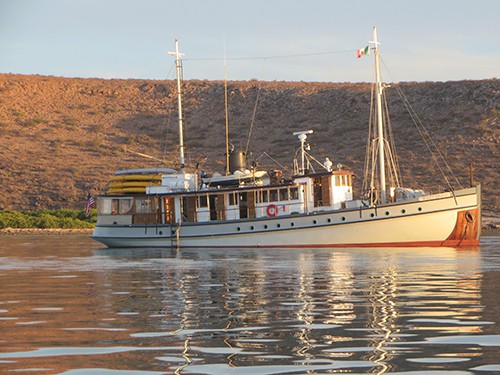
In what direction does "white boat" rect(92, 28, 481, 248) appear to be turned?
to the viewer's right
